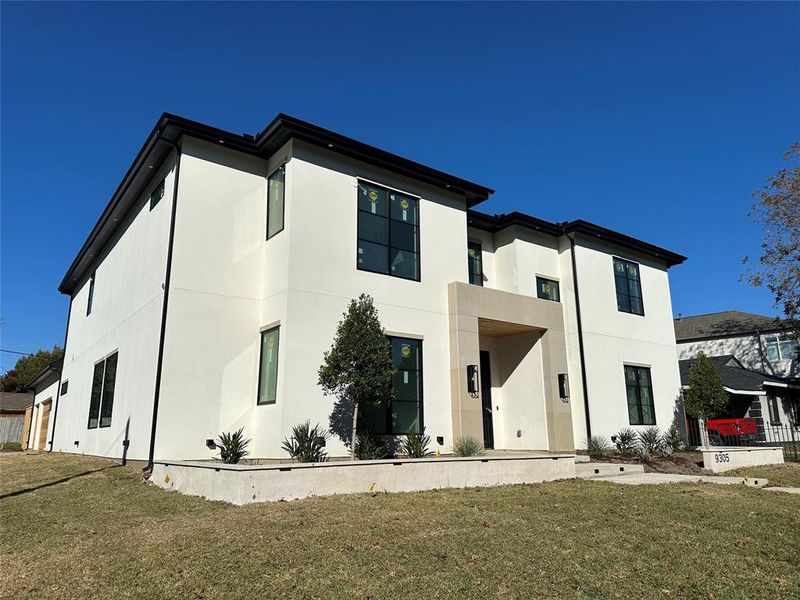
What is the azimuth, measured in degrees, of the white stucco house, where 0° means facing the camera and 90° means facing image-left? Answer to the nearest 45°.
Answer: approximately 315°

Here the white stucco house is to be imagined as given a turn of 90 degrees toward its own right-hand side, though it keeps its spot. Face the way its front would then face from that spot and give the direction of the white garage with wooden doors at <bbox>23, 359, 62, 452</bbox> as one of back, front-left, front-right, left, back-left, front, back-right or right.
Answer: right

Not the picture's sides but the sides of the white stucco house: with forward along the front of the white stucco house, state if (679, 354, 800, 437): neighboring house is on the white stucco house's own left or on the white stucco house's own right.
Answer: on the white stucco house's own left

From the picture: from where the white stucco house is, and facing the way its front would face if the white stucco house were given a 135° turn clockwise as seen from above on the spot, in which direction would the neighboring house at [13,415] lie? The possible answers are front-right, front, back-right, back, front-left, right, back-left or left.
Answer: front-right

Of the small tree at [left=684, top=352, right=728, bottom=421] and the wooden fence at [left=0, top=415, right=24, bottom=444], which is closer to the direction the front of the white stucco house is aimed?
the small tree

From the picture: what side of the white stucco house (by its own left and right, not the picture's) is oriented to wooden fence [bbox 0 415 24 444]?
back
